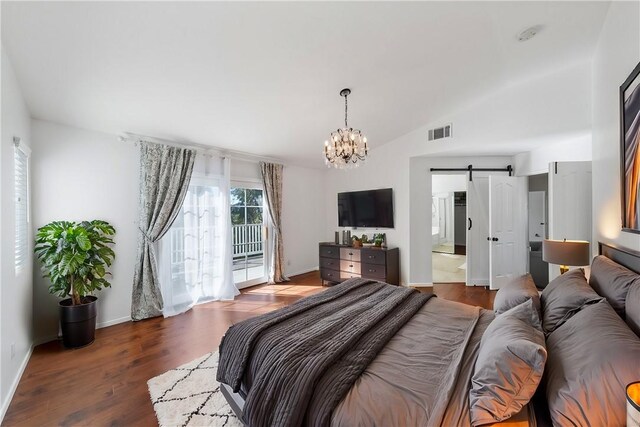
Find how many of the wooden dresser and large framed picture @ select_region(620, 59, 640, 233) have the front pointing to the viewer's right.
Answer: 0

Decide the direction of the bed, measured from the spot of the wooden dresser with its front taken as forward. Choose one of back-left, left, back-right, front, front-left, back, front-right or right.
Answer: front-left

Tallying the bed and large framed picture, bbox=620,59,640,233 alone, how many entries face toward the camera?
0

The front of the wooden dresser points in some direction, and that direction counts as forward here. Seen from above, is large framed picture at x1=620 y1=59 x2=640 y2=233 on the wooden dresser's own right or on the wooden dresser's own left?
on the wooden dresser's own left

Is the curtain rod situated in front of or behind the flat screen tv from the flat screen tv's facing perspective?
in front

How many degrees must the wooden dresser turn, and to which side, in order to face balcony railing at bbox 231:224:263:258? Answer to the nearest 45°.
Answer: approximately 45° to its right

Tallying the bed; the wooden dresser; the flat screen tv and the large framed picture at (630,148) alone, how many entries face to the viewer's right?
0

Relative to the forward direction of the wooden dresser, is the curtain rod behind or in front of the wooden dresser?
in front

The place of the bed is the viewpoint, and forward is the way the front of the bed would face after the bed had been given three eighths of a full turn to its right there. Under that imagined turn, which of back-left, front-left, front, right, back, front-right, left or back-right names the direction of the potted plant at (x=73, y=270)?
back

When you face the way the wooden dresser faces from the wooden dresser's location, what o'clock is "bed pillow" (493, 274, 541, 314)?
The bed pillow is roughly at 10 o'clock from the wooden dresser.

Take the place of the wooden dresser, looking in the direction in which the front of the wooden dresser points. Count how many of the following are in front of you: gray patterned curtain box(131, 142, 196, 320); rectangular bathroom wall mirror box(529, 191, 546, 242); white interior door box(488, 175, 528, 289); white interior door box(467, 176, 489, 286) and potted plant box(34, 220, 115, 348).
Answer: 2

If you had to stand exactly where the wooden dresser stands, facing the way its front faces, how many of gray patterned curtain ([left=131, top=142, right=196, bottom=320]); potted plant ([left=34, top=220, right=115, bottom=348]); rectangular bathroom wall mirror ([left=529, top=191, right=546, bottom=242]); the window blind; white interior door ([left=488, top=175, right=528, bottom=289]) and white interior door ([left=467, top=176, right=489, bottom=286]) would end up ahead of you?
3

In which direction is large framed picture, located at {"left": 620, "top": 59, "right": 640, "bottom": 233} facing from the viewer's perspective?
to the viewer's left

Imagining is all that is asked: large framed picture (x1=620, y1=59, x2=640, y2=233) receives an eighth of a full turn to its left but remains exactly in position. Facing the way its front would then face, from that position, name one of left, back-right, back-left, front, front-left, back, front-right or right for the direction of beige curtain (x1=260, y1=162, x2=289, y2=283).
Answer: front-right

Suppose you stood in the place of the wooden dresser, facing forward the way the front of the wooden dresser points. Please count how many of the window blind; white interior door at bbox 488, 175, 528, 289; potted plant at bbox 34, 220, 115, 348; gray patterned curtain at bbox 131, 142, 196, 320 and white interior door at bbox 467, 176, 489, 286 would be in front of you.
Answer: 3

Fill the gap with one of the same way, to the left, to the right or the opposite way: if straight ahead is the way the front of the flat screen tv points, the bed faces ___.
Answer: to the right

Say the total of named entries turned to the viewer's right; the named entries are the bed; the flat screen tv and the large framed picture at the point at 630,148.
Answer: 0
